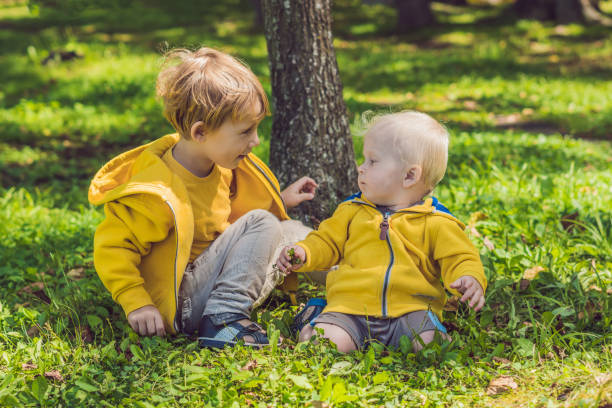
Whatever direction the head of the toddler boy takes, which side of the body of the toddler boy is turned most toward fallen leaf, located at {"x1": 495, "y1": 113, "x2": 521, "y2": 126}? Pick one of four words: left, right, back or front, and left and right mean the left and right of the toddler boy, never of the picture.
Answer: back

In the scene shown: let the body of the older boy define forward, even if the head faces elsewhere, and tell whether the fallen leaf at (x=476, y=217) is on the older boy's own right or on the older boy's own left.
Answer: on the older boy's own left

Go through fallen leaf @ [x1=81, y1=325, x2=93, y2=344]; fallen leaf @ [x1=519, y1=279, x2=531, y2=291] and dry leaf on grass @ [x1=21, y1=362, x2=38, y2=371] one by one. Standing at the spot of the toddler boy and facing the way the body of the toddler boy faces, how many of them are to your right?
2

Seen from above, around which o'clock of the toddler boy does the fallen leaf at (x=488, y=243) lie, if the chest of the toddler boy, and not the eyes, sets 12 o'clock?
The fallen leaf is roughly at 7 o'clock from the toddler boy.

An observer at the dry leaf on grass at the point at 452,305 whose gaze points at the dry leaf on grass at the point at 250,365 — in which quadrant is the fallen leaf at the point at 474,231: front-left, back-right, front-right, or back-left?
back-right

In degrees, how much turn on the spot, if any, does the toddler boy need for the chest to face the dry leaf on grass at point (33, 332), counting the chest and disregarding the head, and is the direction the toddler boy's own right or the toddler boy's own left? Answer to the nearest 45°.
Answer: approximately 90° to the toddler boy's own right

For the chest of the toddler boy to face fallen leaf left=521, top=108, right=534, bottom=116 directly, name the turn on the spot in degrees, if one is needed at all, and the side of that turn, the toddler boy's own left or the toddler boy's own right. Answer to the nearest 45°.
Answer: approximately 180°

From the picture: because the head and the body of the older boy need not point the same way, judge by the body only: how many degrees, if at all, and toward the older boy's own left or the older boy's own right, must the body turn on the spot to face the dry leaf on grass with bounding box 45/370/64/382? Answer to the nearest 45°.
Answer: approximately 90° to the older boy's own right

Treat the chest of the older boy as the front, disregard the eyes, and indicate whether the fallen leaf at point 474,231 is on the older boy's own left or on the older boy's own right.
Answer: on the older boy's own left

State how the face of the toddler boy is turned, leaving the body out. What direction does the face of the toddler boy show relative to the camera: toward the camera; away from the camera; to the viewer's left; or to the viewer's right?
to the viewer's left

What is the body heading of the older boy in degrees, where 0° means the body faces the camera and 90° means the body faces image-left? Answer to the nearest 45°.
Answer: approximately 315°

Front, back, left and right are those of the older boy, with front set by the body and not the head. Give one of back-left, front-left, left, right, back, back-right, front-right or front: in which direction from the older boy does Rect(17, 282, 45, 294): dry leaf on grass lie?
back

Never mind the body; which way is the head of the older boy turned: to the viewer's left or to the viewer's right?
to the viewer's right
